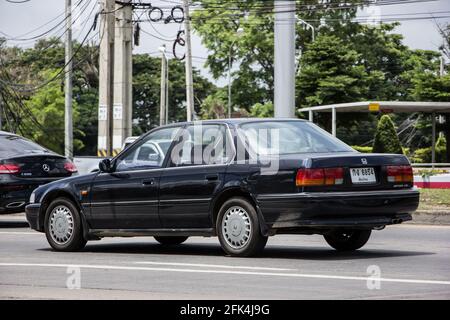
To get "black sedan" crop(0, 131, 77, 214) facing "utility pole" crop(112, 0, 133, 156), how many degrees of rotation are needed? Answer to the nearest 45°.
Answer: approximately 45° to its right

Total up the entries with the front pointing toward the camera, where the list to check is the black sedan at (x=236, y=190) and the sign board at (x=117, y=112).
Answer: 1

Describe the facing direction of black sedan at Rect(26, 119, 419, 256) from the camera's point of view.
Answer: facing away from the viewer and to the left of the viewer

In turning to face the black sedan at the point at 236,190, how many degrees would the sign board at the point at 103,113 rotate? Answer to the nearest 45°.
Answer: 0° — it already faces it

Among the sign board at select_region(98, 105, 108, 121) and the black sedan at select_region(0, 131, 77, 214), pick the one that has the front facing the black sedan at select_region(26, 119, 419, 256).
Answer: the sign board

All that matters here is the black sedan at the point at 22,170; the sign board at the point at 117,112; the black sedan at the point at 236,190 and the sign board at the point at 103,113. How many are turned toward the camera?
2

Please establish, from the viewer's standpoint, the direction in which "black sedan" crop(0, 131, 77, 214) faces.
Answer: facing away from the viewer and to the left of the viewer

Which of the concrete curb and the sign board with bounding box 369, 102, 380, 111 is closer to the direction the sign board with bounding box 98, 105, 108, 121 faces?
the concrete curb

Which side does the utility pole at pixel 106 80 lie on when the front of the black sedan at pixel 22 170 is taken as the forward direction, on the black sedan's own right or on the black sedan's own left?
on the black sedan's own right

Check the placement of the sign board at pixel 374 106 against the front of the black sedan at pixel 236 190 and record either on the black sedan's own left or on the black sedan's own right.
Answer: on the black sedan's own right

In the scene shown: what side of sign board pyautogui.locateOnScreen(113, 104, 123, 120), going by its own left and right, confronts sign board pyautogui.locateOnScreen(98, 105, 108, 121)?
right
